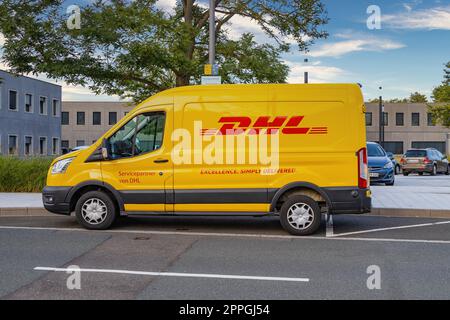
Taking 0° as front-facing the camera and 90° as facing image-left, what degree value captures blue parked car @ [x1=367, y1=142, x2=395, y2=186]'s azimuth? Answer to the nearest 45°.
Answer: approximately 0°

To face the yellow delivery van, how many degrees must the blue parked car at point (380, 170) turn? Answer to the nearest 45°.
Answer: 0° — it already faces it

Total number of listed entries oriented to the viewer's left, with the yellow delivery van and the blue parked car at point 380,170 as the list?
1

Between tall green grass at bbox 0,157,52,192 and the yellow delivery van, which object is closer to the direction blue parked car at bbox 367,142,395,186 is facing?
the yellow delivery van

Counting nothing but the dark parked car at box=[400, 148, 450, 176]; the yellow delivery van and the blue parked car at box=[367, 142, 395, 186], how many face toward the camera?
1

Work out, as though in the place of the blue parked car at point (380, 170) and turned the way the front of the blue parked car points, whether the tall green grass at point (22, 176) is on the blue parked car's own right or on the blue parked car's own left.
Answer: on the blue parked car's own right

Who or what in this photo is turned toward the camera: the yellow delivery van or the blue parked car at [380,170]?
the blue parked car

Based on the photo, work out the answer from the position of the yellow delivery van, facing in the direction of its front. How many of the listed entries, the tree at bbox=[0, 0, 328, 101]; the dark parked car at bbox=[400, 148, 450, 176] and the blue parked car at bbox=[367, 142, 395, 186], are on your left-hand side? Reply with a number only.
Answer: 0

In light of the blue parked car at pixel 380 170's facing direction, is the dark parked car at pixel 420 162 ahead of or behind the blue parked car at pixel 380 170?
behind

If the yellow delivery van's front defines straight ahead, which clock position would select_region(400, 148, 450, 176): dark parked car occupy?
The dark parked car is roughly at 4 o'clock from the yellow delivery van.

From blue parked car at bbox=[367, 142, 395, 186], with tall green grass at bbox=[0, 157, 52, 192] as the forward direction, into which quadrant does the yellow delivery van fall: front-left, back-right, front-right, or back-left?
front-left

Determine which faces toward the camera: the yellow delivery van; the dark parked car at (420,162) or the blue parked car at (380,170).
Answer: the blue parked car at (380,170)

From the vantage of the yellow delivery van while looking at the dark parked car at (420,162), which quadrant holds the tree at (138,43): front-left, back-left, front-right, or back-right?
front-left

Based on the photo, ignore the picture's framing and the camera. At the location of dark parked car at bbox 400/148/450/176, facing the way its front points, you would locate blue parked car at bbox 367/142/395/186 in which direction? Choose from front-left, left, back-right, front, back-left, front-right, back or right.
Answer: back-right

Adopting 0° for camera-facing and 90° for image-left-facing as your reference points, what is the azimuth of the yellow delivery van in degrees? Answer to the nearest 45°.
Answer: approximately 90°
